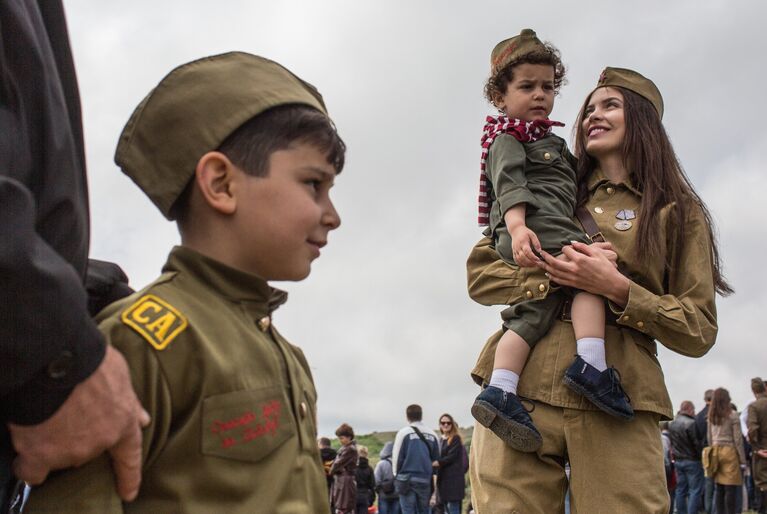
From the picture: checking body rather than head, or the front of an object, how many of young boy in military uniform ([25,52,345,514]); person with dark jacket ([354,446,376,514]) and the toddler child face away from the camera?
1

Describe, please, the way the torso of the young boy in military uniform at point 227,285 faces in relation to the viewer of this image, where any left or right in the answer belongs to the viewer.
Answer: facing the viewer and to the right of the viewer

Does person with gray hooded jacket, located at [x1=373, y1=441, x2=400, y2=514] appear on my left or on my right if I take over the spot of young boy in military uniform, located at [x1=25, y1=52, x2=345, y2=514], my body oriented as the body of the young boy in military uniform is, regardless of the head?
on my left

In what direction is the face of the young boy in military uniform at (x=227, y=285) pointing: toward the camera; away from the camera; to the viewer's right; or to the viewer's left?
to the viewer's right

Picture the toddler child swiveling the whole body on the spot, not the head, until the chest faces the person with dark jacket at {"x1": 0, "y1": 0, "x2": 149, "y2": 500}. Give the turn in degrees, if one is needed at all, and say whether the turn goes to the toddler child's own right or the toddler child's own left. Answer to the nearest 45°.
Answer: approximately 45° to the toddler child's own right

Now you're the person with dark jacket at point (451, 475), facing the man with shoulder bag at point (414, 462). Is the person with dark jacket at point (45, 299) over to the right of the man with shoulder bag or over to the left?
left

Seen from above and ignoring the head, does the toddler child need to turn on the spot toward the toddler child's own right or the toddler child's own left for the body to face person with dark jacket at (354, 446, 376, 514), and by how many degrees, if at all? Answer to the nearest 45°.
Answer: approximately 135° to the toddler child's own left

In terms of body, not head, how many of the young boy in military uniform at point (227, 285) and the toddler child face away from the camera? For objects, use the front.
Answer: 0

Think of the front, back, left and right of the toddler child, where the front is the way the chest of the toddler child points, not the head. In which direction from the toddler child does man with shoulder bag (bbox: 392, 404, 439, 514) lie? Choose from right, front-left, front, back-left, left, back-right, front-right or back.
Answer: back-left

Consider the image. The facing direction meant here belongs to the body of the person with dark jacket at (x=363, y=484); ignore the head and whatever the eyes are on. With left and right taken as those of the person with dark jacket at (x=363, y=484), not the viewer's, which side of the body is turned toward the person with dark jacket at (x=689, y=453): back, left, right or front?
right

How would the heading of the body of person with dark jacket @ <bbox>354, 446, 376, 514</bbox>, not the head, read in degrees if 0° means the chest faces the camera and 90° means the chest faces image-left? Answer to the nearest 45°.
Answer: approximately 180°

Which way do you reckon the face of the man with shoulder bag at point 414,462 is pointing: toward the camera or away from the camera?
away from the camera
